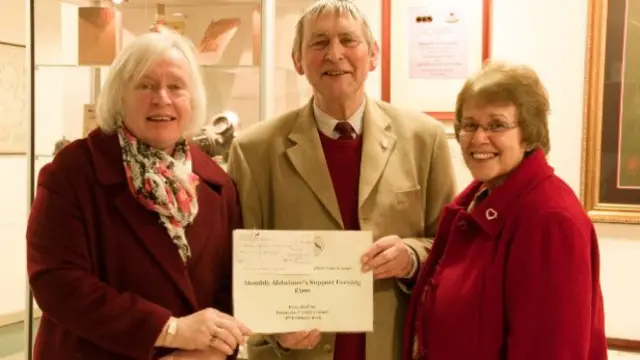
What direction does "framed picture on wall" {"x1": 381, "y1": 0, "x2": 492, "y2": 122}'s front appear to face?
toward the camera

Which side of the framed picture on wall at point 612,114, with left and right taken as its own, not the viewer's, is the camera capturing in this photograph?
front

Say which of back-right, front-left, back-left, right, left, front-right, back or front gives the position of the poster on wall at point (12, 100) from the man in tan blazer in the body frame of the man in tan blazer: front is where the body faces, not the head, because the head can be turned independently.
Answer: back-right

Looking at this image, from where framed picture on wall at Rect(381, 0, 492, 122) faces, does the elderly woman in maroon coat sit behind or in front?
in front

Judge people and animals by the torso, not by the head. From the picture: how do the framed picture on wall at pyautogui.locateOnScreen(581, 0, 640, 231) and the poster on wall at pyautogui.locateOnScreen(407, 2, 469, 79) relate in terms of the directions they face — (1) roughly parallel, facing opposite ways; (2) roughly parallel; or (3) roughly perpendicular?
roughly parallel

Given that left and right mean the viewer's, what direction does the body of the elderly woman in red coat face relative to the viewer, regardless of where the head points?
facing the viewer and to the left of the viewer

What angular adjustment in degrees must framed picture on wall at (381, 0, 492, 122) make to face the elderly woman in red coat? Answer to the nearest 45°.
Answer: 0° — it already faces them

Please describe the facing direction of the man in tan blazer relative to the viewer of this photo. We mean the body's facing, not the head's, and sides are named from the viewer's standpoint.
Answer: facing the viewer

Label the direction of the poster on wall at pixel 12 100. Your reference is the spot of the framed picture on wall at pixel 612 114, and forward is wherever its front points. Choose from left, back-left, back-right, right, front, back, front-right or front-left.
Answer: right

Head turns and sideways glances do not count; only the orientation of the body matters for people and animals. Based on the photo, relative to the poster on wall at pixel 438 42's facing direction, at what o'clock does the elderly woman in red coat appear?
The elderly woman in red coat is roughly at 12 o'clock from the poster on wall.

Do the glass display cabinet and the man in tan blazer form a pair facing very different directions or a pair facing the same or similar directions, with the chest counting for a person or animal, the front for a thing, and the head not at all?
same or similar directions

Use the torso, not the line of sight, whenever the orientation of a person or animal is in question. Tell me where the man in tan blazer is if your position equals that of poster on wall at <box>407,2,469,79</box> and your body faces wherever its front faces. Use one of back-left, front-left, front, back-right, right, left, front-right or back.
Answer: front

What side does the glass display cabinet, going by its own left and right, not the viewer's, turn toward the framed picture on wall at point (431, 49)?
left

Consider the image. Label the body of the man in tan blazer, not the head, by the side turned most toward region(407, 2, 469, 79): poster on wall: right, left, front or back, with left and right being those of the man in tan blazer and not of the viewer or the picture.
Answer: back

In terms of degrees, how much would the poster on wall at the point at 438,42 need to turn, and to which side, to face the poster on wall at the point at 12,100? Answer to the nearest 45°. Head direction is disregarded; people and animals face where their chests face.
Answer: approximately 90° to its right

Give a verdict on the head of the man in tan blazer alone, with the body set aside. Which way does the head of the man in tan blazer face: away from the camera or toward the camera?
toward the camera

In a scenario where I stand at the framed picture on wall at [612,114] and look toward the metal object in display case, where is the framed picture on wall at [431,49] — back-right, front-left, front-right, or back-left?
front-right

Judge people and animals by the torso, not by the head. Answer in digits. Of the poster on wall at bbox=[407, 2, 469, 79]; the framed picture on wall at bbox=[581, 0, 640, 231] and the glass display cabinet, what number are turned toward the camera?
3
